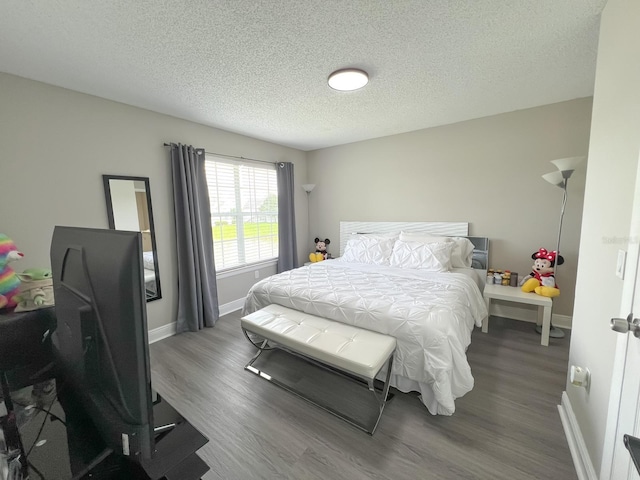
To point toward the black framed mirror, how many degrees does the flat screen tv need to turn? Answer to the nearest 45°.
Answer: approximately 45° to its left

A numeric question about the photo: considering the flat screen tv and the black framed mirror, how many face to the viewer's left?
0

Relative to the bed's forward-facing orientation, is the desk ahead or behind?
ahead

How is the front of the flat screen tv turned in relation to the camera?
facing away from the viewer and to the right of the viewer

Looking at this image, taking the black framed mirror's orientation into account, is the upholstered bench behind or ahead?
ahead

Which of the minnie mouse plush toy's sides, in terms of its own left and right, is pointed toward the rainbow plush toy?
front

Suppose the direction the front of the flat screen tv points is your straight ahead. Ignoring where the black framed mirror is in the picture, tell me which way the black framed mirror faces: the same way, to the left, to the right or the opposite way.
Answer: to the right

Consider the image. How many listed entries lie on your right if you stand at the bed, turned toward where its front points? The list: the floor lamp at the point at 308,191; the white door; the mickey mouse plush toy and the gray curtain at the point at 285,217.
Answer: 3

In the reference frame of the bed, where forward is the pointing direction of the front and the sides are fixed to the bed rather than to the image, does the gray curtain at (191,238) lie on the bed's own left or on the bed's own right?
on the bed's own right

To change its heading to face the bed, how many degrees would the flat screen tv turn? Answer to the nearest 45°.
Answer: approximately 45° to its right

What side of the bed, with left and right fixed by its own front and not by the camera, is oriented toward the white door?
left

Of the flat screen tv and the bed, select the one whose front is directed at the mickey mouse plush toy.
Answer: the flat screen tv

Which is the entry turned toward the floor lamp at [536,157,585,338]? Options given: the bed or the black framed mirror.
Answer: the black framed mirror

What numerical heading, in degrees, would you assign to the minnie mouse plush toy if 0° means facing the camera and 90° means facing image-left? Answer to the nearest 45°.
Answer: approximately 45°

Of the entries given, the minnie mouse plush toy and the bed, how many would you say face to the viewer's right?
0

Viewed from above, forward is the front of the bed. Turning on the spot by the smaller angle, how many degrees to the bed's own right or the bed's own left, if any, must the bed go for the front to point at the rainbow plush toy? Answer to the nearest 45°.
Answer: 0° — it already faces it

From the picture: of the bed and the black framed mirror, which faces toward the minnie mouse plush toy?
the black framed mirror
